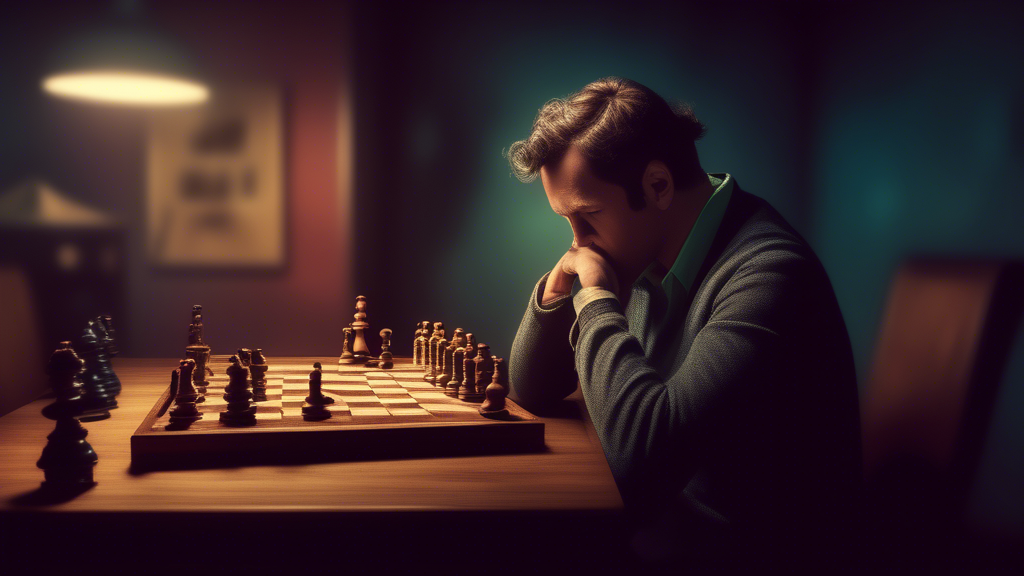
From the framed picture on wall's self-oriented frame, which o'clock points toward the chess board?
The chess board is roughly at 12 o'clock from the framed picture on wall.

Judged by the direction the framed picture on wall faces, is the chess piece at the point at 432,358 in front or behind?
in front

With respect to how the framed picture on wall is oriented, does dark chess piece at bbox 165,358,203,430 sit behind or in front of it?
in front

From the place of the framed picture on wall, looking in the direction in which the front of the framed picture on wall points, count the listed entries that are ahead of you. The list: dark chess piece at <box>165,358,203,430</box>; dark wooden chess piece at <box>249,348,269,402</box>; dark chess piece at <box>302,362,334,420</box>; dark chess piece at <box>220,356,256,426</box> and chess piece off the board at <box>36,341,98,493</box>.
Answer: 5

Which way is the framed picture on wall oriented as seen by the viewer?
toward the camera

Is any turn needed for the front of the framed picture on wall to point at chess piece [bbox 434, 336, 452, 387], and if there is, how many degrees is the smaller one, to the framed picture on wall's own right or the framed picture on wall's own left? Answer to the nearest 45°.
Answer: approximately 45° to the framed picture on wall's own left

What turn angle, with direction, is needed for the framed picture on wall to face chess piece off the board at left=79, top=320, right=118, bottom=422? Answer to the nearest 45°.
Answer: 0° — it already faces it

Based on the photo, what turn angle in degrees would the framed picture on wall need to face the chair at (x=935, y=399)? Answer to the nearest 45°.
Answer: approximately 45° to its left

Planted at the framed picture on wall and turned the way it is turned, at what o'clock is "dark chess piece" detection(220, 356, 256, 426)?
The dark chess piece is roughly at 12 o'clock from the framed picture on wall.

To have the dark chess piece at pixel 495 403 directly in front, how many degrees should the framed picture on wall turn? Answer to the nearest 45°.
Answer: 0° — it already faces it

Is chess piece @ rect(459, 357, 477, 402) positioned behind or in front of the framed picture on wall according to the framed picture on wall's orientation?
in front

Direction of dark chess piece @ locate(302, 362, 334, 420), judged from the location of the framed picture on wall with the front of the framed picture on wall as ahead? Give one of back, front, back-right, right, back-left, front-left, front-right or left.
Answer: front
